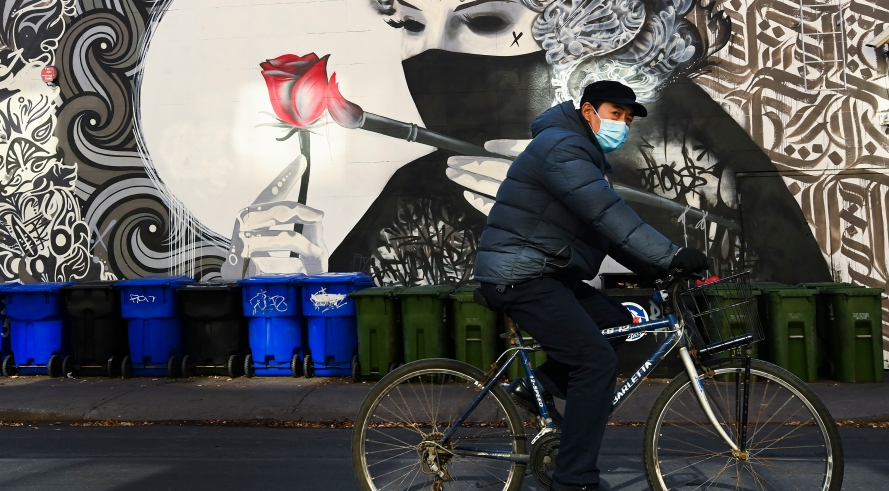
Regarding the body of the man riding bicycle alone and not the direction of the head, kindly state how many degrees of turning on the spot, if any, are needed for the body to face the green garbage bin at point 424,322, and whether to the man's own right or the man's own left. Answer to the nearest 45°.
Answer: approximately 90° to the man's own left

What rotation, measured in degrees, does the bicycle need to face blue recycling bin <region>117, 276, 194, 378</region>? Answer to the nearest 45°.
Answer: approximately 135° to its left

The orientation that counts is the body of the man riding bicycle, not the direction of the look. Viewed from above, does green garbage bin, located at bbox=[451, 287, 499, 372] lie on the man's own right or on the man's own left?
on the man's own left

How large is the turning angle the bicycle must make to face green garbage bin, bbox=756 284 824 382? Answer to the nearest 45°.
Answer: approximately 90° to its left

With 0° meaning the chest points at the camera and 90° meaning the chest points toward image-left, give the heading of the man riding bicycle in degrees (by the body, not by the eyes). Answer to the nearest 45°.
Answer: approximately 270°

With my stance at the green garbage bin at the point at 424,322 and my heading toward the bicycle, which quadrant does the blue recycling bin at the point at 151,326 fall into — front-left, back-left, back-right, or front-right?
back-right

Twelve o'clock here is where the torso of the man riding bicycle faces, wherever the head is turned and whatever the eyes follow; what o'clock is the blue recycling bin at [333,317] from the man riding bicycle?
The blue recycling bin is roughly at 8 o'clock from the man riding bicycle.

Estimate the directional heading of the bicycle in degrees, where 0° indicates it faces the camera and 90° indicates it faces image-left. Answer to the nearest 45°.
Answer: approximately 270°
